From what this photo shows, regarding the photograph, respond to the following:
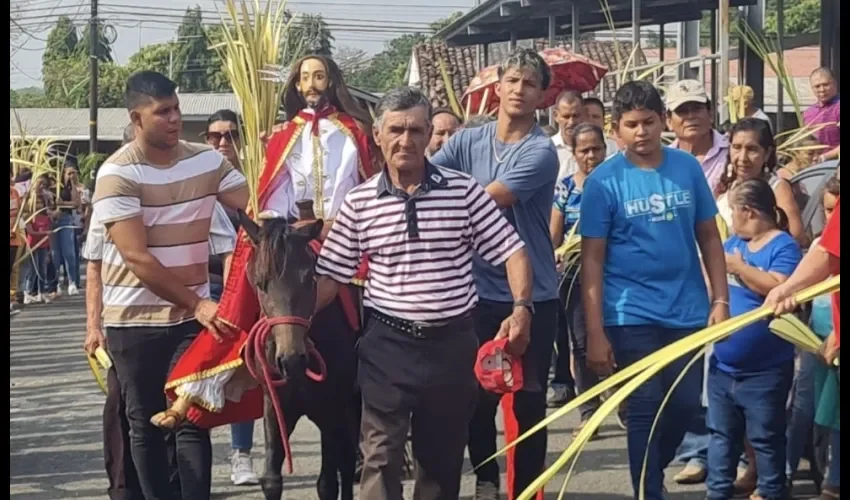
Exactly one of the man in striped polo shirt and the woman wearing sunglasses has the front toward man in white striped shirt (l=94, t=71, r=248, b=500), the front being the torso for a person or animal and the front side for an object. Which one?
the woman wearing sunglasses

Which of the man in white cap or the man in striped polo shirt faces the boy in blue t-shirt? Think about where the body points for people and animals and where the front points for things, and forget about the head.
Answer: the man in white cap

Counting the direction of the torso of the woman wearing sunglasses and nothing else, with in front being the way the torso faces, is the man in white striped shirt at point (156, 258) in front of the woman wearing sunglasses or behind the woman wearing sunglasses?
in front

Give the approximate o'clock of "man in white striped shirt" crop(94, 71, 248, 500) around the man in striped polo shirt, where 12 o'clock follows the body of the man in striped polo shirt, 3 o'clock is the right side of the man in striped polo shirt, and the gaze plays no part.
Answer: The man in white striped shirt is roughly at 4 o'clock from the man in striped polo shirt.

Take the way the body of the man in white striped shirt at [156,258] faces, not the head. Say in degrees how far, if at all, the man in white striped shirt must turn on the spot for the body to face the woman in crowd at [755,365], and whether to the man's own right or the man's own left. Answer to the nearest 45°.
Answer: approximately 45° to the man's own left

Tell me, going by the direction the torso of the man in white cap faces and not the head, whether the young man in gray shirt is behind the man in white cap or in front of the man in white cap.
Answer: in front

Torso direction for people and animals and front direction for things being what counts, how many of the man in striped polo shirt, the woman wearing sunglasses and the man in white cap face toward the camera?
3

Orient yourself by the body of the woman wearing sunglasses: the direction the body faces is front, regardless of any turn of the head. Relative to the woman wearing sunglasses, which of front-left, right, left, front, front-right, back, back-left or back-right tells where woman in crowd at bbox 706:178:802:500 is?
front-left

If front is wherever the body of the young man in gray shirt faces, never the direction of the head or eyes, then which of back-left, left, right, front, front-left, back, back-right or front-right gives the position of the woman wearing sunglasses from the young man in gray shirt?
back-right

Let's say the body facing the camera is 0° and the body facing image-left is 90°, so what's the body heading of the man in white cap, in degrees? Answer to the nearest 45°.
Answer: approximately 0°
